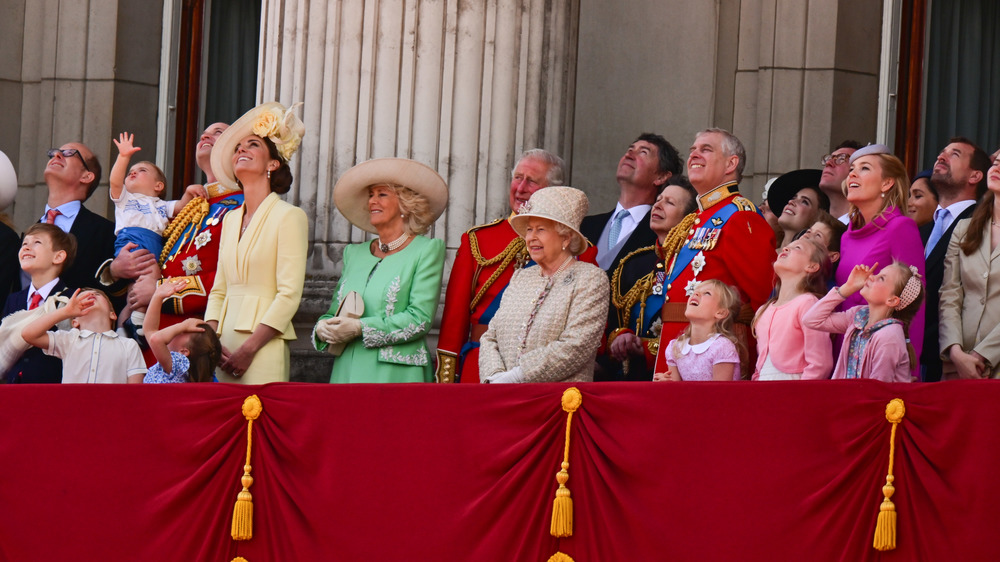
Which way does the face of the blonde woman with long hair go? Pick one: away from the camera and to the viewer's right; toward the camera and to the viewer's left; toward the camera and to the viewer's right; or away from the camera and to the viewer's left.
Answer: toward the camera and to the viewer's left

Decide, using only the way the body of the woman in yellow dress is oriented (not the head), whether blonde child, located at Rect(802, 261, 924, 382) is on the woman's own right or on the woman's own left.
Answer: on the woman's own left

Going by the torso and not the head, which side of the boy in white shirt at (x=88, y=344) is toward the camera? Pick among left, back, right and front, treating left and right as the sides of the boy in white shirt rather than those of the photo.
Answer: front

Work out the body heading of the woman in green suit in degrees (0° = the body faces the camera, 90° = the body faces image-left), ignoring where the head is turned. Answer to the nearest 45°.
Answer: approximately 45°

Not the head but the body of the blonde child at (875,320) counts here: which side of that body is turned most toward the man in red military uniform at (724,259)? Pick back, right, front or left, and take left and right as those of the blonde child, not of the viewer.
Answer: right

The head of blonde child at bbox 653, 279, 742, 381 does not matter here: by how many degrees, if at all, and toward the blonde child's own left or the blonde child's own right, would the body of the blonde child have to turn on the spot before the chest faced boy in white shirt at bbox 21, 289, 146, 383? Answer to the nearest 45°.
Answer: approximately 45° to the blonde child's own right

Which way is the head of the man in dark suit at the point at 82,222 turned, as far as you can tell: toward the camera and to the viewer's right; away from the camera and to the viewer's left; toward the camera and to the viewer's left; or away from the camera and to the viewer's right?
toward the camera and to the viewer's left

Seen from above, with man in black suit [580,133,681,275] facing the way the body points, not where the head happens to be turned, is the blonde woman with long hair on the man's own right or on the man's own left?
on the man's own left

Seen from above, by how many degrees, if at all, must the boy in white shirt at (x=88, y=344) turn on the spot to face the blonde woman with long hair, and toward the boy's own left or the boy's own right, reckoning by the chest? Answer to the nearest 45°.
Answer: approximately 45° to the boy's own left

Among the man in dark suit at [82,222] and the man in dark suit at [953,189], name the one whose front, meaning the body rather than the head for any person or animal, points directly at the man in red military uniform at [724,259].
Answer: the man in dark suit at [953,189]

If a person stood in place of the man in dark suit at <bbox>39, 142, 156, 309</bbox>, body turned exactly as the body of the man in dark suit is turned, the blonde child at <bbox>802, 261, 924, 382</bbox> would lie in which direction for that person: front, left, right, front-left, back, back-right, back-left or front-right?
left
